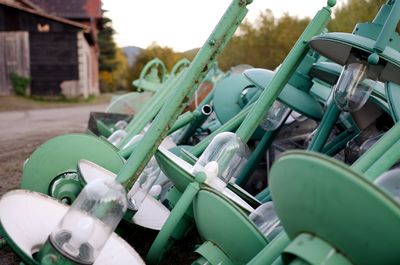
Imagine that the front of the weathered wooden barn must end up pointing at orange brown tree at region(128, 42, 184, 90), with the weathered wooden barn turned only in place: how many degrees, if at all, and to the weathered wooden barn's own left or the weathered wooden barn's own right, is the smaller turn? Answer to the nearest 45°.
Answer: approximately 135° to the weathered wooden barn's own left
